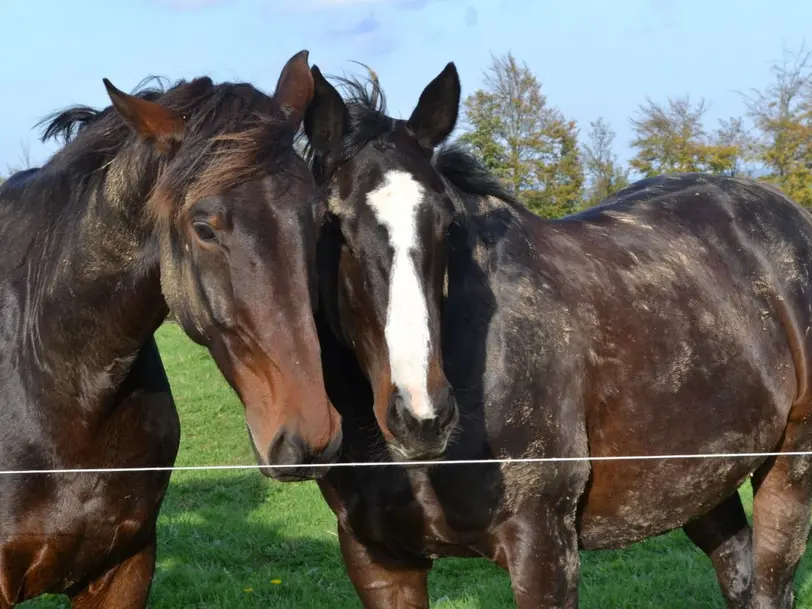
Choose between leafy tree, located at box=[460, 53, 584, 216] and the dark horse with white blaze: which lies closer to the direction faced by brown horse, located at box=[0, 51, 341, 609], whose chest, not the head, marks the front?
the dark horse with white blaze

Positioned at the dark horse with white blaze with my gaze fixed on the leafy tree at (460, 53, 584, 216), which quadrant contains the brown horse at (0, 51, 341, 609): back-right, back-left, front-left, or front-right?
back-left

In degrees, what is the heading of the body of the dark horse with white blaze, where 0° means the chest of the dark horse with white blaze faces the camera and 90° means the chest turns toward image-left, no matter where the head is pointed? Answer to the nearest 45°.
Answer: approximately 45°

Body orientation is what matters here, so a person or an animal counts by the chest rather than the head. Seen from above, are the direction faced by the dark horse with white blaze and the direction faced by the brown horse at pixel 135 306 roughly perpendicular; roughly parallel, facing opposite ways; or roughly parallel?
roughly perpendicular

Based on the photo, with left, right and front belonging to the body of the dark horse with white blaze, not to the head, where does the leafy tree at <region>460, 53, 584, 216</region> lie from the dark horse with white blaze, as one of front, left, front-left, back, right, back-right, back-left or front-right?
back-right

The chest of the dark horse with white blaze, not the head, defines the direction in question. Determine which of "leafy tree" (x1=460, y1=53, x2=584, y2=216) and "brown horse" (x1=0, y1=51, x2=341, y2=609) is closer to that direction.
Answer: the brown horse

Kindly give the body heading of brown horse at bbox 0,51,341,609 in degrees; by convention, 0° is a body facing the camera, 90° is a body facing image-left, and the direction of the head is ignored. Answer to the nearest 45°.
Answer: approximately 315°
